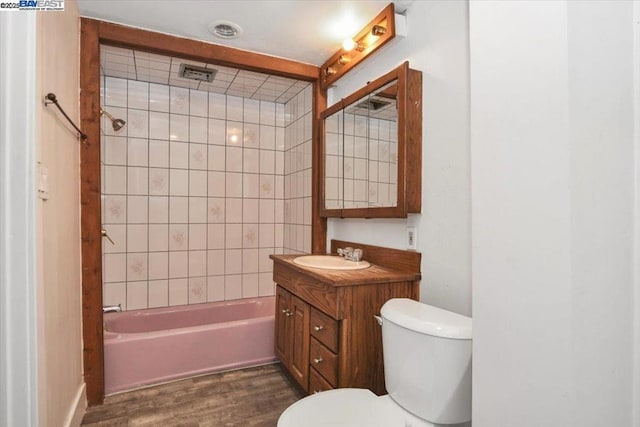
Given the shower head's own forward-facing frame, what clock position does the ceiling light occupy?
The ceiling light is roughly at 2 o'clock from the shower head.

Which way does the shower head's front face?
to the viewer's right

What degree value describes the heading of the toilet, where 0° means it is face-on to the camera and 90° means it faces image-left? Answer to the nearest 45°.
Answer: approximately 45°

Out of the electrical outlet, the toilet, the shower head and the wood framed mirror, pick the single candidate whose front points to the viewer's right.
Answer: the shower head

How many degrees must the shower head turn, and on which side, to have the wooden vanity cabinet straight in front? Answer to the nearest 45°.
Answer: approximately 45° to its right

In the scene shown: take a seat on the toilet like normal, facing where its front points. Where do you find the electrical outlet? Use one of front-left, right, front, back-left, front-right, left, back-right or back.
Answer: back-right

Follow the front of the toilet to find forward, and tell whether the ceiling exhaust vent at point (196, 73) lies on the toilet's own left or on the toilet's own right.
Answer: on the toilet's own right

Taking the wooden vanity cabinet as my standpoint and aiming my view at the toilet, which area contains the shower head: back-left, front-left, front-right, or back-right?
back-right

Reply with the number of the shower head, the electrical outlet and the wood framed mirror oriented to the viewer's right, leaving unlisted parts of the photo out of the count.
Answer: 1

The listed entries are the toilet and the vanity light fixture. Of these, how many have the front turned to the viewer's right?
0

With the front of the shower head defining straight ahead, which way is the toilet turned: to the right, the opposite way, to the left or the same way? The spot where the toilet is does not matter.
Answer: the opposite way

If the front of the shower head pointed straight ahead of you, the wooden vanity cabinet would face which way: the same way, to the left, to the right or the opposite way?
the opposite way

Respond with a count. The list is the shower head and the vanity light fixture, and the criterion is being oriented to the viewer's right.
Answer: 1
